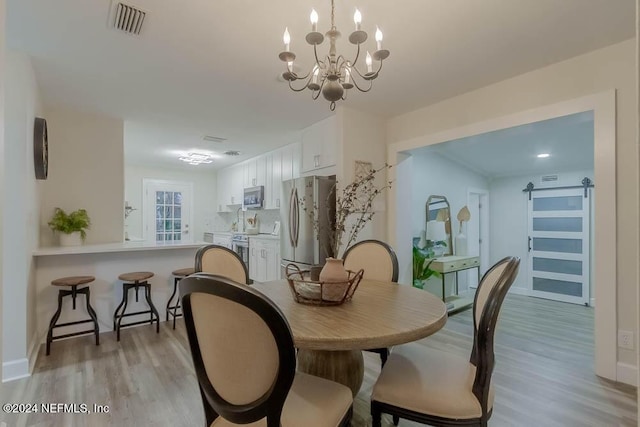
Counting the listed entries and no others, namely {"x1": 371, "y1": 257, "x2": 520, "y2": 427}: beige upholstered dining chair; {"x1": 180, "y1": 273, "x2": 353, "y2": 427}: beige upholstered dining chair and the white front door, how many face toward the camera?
1

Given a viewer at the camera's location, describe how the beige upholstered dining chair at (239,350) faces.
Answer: facing away from the viewer and to the right of the viewer

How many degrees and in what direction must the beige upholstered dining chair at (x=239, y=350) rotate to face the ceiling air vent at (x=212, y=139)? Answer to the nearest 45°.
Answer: approximately 45° to its left

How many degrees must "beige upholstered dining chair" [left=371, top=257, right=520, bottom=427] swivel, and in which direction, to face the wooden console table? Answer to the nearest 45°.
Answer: approximately 90° to its right

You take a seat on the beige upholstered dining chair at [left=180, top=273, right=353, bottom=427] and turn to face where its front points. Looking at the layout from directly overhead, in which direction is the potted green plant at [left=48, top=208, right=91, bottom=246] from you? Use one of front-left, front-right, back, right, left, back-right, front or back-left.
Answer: left

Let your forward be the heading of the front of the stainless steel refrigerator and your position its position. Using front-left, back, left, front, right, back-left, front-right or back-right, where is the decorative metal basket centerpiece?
front-left

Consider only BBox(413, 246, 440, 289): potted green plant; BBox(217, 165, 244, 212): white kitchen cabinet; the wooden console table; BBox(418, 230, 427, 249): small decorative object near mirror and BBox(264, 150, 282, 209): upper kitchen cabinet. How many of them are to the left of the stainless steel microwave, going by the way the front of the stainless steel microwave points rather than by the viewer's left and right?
4

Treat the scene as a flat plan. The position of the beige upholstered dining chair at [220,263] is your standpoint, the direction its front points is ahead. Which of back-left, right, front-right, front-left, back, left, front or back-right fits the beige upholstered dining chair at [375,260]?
front-left

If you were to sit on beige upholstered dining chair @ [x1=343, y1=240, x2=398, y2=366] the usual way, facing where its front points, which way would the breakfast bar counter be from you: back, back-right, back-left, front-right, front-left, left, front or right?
front-right

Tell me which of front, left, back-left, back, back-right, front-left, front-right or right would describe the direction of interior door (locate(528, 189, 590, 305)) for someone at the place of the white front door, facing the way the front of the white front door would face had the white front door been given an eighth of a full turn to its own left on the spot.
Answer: front

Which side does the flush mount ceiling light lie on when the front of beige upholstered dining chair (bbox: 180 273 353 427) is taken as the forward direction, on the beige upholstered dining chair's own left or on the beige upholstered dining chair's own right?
on the beige upholstered dining chair's own left

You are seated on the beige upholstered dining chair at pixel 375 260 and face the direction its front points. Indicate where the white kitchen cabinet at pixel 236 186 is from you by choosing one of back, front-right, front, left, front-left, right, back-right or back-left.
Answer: right

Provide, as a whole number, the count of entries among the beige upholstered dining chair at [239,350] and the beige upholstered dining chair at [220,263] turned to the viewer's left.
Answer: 0

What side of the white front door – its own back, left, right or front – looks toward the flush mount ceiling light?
front

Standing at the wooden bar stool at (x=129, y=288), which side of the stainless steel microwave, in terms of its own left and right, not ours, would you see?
front

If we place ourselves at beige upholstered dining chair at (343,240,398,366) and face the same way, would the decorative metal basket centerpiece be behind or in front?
in front

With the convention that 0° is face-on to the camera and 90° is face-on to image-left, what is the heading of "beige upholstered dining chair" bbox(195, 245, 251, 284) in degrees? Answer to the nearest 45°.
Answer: approximately 315°
